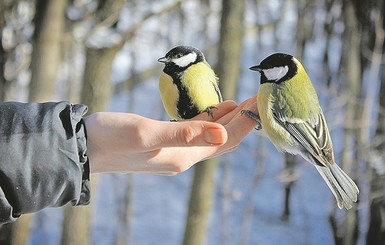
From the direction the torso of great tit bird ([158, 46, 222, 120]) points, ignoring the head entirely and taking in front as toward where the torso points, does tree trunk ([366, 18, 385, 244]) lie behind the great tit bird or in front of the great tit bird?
behind

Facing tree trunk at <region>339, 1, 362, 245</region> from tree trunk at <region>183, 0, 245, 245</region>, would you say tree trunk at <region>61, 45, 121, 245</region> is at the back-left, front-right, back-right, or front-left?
back-left

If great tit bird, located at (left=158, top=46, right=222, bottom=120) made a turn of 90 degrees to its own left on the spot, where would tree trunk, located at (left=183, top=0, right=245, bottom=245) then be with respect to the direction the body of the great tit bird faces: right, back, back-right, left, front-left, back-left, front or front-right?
back-left

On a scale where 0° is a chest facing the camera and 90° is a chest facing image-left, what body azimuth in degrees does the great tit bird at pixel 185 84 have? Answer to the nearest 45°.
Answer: approximately 45°

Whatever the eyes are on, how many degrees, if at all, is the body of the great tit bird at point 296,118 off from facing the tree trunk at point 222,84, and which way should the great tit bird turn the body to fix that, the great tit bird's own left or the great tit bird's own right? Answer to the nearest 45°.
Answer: approximately 90° to the great tit bird's own right

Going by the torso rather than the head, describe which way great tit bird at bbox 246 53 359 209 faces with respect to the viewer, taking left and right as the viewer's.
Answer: facing to the left of the viewer

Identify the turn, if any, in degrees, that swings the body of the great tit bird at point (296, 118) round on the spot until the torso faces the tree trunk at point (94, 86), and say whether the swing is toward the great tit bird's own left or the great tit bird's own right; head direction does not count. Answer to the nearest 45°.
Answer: approximately 45° to the great tit bird's own right
